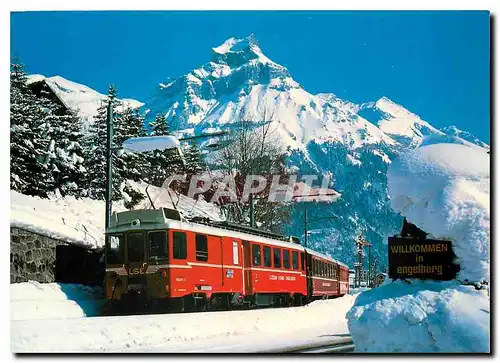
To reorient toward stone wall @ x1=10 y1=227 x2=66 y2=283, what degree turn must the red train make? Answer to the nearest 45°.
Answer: approximately 45° to its right

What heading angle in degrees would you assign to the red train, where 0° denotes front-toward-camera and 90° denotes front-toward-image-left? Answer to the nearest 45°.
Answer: approximately 45°
